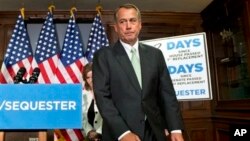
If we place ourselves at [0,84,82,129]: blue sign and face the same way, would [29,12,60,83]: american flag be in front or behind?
behind

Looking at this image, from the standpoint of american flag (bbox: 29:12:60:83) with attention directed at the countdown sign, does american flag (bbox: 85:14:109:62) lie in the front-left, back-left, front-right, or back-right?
front-left

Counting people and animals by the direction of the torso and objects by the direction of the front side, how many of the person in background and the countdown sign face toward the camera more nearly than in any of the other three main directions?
2

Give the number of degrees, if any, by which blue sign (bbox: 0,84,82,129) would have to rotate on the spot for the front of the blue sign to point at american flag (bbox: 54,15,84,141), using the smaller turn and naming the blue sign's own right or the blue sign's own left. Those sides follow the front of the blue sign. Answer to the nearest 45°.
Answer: approximately 180°

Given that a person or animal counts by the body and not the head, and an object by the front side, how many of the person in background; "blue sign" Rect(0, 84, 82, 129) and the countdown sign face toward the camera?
3

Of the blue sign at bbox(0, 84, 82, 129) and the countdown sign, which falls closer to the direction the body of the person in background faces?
the blue sign

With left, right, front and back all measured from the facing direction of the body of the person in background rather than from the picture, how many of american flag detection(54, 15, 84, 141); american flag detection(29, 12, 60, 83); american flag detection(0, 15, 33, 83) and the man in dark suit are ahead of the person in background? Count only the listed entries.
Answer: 1

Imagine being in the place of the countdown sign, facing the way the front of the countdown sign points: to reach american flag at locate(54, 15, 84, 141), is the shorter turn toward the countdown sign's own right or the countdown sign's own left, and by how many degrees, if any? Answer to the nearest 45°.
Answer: approximately 135° to the countdown sign's own right

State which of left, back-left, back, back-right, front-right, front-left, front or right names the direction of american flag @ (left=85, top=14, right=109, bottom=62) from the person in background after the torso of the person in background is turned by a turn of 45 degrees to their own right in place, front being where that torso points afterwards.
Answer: back-right

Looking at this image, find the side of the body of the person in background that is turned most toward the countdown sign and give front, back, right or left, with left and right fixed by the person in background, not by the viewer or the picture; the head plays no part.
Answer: left

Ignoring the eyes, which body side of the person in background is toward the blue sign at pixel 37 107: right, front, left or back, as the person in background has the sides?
front

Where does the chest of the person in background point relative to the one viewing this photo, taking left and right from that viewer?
facing the viewer

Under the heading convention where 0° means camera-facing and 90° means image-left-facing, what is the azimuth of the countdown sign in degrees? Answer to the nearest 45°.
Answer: approximately 0°

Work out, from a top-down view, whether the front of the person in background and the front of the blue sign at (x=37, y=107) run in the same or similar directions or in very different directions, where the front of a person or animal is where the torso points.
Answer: same or similar directions

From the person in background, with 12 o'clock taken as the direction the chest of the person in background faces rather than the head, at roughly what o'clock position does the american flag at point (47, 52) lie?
The american flag is roughly at 5 o'clock from the person in background.

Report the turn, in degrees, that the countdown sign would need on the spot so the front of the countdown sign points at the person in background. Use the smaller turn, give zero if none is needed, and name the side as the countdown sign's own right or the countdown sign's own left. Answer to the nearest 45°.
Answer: approximately 90° to the countdown sign's own right

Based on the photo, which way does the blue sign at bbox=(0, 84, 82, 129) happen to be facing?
toward the camera

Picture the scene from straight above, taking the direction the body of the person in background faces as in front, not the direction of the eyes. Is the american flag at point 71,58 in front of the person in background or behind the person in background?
behind
